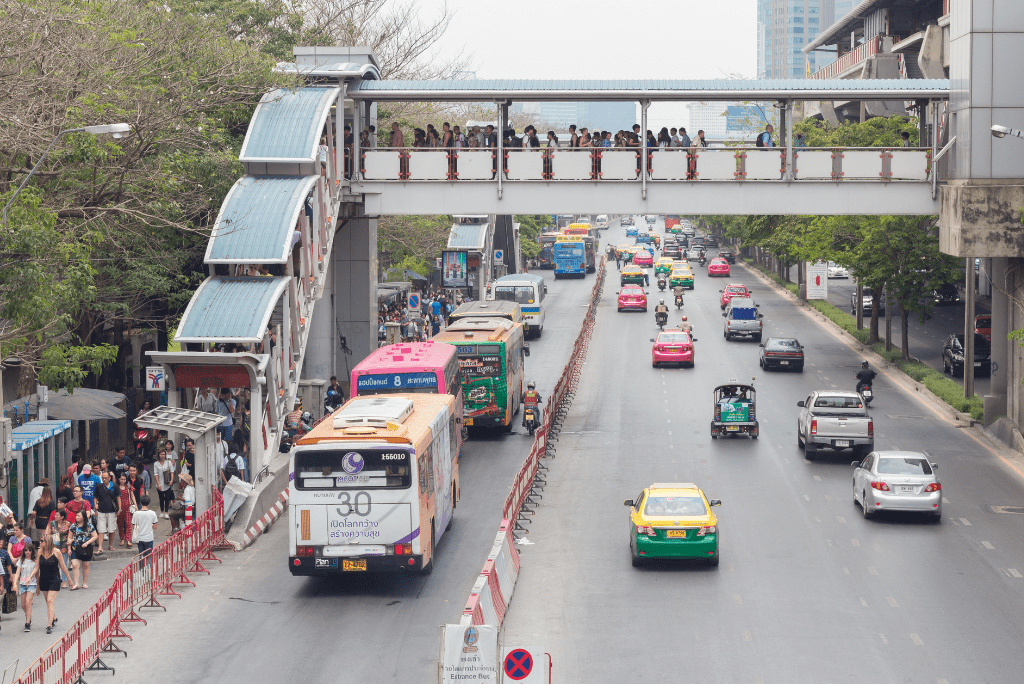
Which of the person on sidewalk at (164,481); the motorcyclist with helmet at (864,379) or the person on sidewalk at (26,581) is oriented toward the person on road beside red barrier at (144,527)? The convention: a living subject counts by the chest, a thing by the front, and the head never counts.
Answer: the person on sidewalk at (164,481)

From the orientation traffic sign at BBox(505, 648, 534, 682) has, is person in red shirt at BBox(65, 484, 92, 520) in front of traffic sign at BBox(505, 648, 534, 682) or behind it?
behind

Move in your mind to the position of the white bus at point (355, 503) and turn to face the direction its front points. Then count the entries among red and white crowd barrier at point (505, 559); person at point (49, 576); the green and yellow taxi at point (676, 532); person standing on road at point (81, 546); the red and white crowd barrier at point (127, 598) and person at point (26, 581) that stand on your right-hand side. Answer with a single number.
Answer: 2

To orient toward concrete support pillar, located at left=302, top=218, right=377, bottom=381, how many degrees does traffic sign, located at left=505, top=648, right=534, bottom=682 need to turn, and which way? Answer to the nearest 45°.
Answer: approximately 180°

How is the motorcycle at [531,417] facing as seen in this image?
away from the camera

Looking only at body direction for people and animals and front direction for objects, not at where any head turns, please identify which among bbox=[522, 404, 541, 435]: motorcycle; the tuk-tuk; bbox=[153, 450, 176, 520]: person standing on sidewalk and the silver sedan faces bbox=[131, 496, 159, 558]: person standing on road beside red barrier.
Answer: bbox=[153, 450, 176, 520]: person standing on sidewalk

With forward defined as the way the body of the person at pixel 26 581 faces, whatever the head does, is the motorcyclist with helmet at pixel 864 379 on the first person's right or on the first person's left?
on the first person's left

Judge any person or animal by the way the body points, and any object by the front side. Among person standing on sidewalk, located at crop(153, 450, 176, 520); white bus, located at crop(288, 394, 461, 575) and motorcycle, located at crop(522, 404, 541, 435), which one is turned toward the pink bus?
the white bus

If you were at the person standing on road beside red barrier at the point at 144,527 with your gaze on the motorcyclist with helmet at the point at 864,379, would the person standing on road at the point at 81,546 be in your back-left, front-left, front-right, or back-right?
back-left

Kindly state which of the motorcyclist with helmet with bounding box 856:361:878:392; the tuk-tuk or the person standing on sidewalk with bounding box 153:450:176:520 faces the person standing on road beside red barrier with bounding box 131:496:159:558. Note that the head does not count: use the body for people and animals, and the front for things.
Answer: the person standing on sidewalk with bounding box 153:450:176:520
